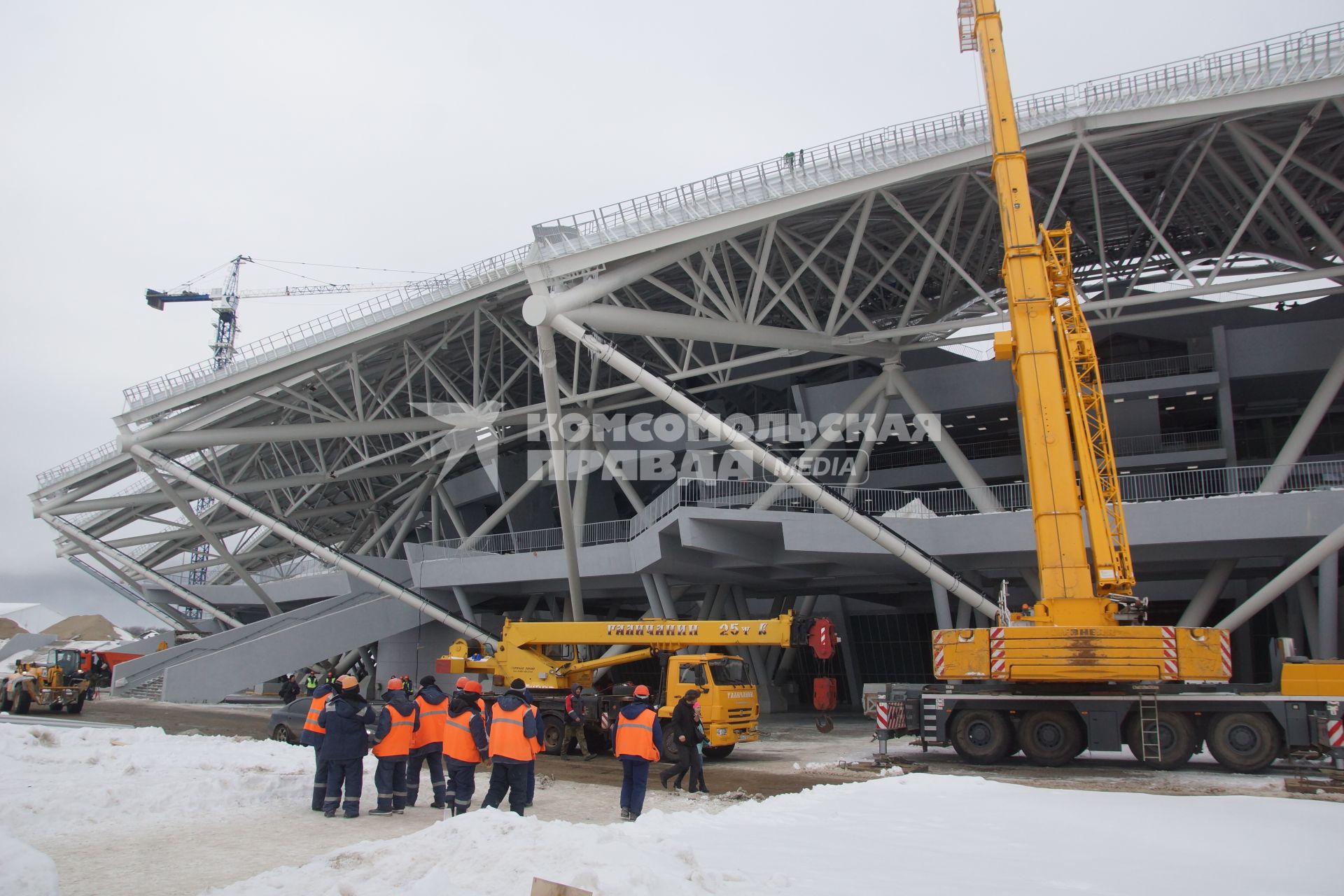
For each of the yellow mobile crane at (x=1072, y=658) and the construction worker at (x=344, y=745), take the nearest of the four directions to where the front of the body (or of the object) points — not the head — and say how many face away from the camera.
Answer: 1

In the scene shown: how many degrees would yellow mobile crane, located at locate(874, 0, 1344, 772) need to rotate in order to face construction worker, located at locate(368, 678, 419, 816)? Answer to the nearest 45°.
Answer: approximately 135° to its right

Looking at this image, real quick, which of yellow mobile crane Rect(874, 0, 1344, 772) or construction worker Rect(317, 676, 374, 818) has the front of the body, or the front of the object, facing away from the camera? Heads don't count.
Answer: the construction worker

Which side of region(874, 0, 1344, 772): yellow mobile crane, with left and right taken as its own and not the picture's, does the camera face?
right

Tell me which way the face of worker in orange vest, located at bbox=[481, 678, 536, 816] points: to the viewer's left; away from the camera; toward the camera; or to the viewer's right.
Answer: away from the camera

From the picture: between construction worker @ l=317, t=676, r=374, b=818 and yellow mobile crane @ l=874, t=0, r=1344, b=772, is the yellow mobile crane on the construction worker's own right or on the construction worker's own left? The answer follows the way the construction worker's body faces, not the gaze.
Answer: on the construction worker's own right

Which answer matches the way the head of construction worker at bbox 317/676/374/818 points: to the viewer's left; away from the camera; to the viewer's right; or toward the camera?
away from the camera

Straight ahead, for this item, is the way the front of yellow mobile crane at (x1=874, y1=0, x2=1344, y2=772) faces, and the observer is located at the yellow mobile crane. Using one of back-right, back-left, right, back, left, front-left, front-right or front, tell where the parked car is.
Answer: back

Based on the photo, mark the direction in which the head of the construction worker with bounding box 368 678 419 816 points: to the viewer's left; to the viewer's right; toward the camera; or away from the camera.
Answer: away from the camera

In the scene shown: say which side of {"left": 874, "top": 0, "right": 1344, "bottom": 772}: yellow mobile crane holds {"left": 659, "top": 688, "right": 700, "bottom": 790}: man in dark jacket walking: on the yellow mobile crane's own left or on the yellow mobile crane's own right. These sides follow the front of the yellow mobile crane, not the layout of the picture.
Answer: on the yellow mobile crane's own right

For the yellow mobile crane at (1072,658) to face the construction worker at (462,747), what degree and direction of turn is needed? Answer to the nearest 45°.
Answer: approximately 135° to its right

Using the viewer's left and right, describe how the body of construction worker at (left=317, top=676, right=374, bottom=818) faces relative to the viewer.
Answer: facing away from the viewer

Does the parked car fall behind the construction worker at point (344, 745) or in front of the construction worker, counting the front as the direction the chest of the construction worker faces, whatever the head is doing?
in front

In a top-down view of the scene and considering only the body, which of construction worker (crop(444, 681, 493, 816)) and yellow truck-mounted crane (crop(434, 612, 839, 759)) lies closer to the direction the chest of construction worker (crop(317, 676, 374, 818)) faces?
the yellow truck-mounted crane

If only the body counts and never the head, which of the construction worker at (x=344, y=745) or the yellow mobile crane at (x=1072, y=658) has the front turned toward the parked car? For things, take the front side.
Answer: the construction worker
